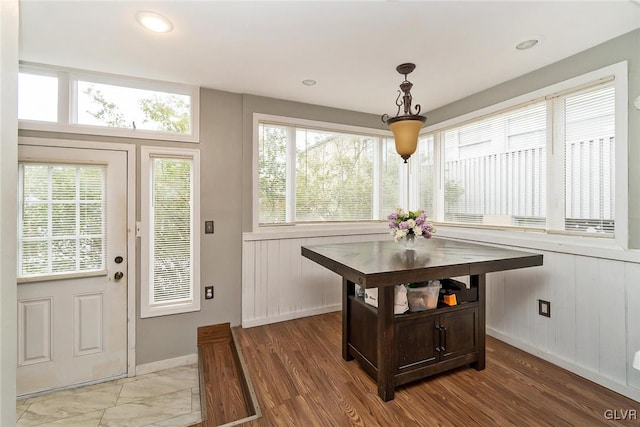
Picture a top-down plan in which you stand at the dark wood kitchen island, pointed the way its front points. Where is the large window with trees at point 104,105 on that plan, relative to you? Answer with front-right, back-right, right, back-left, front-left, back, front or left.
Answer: back-right

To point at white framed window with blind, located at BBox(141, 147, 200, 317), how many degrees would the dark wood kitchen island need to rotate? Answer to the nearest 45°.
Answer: approximately 135° to its right

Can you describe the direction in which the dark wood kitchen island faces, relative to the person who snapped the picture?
facing the viewer and to the right of the viewer

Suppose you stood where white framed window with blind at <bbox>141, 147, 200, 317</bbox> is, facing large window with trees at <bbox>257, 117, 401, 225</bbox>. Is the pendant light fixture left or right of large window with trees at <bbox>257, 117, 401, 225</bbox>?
right

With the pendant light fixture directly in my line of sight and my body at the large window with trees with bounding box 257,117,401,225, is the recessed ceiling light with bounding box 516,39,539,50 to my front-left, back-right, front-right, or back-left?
front-left

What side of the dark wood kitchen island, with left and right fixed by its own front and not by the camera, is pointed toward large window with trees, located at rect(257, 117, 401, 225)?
back

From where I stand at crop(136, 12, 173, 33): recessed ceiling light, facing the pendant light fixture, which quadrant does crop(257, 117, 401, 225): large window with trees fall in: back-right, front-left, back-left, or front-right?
front-left
